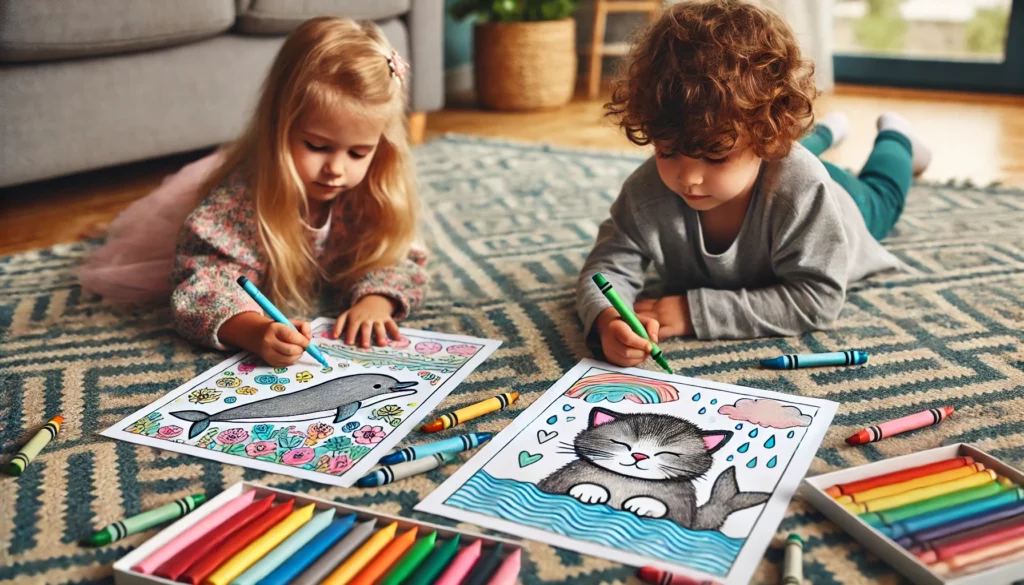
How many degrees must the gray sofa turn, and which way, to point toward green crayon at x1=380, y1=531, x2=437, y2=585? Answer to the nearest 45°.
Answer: approximately 45° to its right

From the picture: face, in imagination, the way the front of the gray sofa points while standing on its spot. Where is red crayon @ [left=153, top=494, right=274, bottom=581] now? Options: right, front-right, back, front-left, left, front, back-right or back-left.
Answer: front-right

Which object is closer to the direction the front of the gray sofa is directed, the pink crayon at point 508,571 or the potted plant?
the pink crayon

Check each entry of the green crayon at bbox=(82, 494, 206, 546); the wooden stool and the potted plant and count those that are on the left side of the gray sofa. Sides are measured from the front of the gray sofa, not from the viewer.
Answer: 2

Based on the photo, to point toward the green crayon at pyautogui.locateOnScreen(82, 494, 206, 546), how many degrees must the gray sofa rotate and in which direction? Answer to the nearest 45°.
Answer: approximately 45° to its right

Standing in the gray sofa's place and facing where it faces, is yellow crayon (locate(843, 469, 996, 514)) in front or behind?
in front

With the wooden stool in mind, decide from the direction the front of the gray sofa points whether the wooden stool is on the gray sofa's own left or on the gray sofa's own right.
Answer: on the gray sofa's own left

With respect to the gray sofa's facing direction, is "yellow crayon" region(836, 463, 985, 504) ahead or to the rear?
ahead

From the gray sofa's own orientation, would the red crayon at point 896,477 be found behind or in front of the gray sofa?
in front

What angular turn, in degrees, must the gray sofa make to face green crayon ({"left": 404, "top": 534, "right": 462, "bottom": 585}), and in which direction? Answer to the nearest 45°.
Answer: approximately 45° to its right

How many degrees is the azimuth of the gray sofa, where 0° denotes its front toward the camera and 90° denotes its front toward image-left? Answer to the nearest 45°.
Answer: approximately 315°
